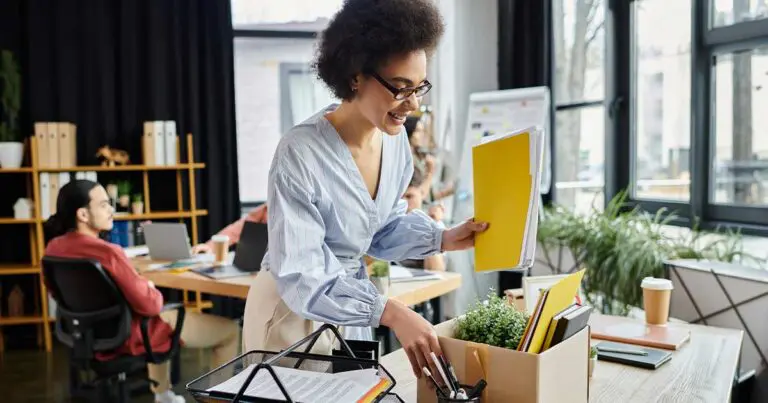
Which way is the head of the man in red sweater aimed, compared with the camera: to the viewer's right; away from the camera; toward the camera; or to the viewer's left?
to the viewer's right

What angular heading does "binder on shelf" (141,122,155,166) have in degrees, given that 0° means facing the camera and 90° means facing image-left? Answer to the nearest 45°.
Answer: approximately 0°

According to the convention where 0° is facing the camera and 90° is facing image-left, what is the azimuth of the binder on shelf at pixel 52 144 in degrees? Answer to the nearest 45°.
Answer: approximately 0°

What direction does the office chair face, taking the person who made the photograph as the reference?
facing away from the viewer and to the right of the viewer

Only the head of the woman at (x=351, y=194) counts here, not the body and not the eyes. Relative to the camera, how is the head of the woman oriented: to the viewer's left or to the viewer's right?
to the viewer's right
